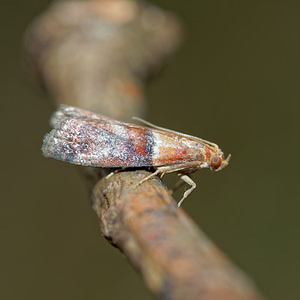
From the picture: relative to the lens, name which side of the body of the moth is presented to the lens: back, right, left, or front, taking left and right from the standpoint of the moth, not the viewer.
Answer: right
